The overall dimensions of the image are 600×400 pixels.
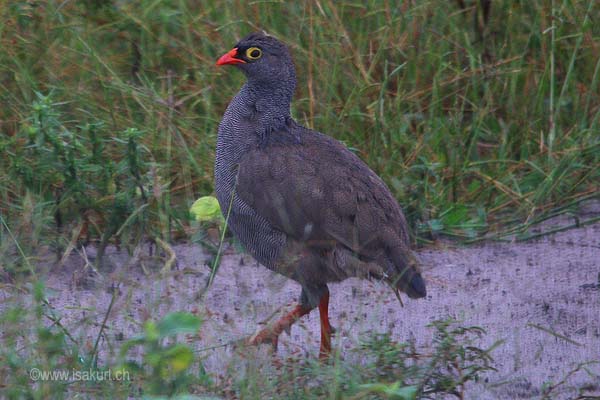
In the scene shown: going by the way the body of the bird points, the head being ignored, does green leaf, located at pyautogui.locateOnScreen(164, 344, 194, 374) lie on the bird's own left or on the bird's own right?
on the bird's own left

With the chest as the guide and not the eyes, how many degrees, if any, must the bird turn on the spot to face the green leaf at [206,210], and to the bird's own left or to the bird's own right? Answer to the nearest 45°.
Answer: approximately 45° to the bird's own right

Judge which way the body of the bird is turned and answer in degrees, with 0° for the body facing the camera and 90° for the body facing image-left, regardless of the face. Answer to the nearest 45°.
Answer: approximately 90°

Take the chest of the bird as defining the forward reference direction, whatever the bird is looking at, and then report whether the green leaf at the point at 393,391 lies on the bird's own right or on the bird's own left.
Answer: on the bird's own left
